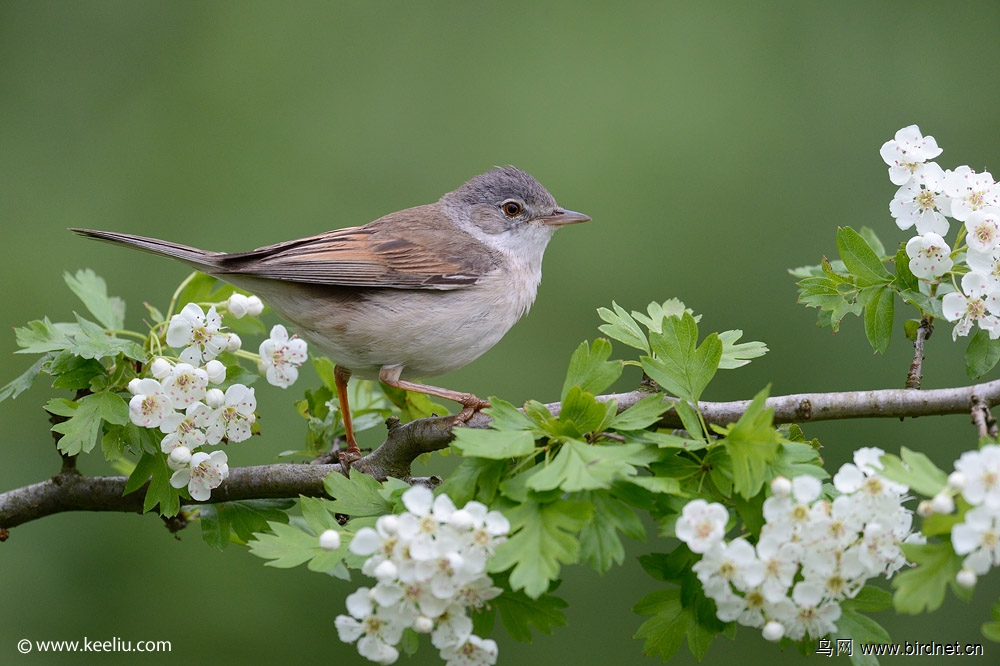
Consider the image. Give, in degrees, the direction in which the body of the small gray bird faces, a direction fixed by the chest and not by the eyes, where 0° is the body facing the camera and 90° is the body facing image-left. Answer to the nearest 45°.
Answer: approximately 270°
